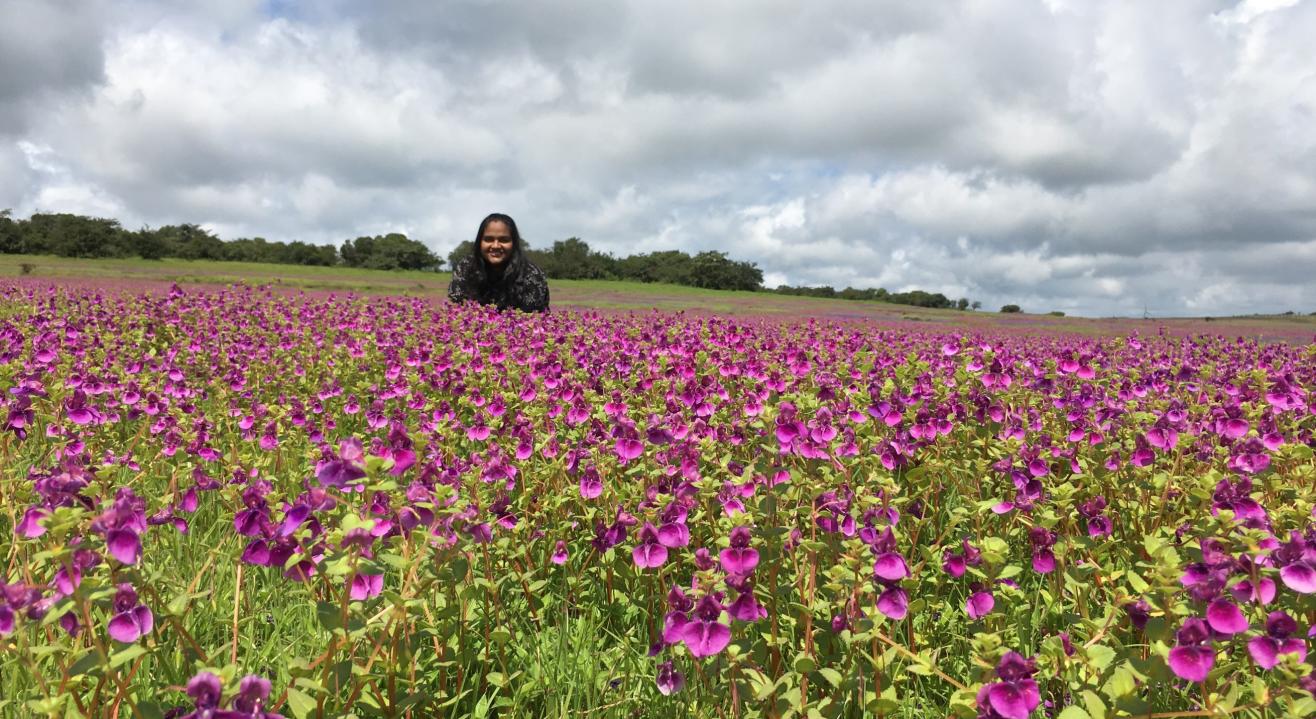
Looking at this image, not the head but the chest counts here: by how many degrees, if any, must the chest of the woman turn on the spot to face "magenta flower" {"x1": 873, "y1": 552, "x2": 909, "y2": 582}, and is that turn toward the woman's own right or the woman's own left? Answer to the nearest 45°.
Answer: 0° — they already face it

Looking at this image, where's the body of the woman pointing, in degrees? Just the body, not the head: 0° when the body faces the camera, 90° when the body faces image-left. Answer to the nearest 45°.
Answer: approximately 0°

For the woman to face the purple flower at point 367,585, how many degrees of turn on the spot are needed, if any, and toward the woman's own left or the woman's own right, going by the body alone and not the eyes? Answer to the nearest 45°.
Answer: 0° — they already face it

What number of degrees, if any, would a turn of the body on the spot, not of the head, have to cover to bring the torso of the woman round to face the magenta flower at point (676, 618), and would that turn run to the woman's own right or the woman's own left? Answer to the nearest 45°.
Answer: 0° — they already face it

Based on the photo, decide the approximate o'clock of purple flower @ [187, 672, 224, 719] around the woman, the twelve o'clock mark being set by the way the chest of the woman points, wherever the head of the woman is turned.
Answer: The purple flower is roughly at 12 o'clock from the woman.

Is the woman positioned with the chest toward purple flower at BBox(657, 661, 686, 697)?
yes

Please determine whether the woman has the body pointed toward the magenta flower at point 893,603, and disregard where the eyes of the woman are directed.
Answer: yes
